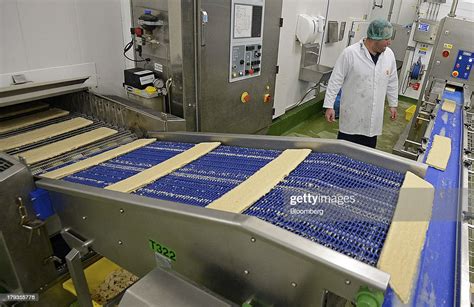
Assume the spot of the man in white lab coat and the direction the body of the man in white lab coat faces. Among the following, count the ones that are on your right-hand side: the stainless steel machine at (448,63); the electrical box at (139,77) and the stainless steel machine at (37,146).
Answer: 2

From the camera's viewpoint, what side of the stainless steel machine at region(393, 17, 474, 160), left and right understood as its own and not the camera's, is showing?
front

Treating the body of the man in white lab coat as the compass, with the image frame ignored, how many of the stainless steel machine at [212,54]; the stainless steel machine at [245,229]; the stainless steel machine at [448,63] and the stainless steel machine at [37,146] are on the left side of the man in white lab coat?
1

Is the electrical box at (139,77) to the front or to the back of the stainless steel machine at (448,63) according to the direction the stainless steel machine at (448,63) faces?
to the front

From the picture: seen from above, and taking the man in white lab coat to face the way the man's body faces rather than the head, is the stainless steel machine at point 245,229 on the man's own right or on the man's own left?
on the man's own right

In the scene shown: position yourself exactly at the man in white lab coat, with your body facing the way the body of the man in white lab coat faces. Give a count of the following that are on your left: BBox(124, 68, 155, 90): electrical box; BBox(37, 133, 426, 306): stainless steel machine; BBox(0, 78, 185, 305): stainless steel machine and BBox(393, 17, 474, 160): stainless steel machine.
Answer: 1

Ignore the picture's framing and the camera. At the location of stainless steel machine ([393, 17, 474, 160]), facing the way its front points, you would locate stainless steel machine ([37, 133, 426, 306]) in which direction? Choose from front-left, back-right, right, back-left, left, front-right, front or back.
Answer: front

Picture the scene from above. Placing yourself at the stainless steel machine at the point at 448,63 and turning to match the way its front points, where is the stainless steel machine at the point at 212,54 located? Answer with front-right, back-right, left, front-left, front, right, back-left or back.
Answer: front-right

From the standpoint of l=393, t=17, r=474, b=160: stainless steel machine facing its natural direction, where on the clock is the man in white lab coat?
The man in white lab coat is roughly at 1 o'clock from the stainless steel machine.

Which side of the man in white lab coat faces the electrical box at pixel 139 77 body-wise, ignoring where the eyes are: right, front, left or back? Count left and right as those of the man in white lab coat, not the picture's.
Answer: right

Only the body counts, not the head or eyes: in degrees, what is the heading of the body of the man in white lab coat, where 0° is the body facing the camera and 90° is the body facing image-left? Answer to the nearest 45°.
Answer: approximately 315°
